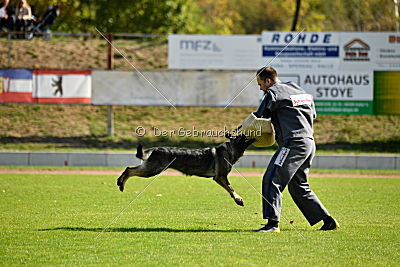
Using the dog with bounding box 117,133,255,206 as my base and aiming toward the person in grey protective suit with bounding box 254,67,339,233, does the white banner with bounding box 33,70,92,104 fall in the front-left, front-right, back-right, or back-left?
back-left

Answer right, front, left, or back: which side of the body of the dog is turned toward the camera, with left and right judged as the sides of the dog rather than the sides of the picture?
right

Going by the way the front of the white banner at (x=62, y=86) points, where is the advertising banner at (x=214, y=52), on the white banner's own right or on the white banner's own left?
on the white banner's own left

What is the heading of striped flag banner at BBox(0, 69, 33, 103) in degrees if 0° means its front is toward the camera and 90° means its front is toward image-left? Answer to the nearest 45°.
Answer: approximately 0°

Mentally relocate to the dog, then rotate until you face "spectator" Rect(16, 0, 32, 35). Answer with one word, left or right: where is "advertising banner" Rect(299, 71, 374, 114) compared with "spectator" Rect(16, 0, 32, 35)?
right

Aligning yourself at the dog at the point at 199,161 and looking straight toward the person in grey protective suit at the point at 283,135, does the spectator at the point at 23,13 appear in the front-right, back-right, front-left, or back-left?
back-left

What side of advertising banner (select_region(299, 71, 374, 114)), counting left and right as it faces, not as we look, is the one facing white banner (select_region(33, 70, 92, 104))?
right

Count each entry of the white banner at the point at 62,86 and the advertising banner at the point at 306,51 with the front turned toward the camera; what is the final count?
2

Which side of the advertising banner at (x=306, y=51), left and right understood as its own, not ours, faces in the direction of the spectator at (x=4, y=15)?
right

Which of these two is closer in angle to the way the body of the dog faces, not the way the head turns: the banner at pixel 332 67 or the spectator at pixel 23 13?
the banner
